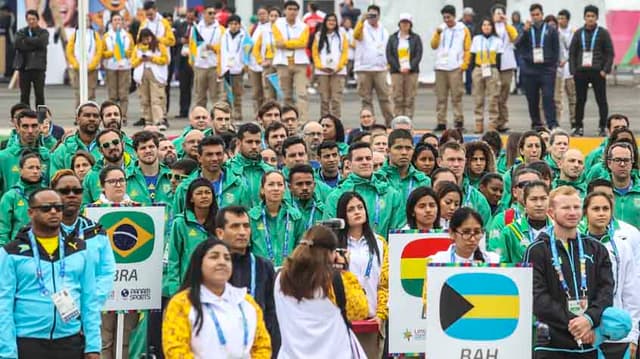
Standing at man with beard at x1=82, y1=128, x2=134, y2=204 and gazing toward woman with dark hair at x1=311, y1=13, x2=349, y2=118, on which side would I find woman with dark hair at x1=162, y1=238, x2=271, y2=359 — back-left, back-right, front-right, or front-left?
back-right

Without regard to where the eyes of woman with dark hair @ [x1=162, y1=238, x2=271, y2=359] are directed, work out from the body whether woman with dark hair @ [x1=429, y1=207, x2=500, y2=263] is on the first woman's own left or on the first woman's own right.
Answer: on the first woman's own left

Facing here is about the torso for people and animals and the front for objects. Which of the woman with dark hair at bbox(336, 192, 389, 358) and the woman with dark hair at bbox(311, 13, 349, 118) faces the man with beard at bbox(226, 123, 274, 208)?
the woman with dark hair at bbox(311, 13, 349, 118)

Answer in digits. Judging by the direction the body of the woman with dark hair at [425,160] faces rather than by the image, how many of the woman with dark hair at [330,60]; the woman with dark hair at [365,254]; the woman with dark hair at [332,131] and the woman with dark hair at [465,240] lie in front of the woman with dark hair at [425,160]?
2

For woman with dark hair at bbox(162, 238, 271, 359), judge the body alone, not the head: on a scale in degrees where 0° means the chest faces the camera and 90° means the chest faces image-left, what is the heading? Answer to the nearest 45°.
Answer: approximately 315°

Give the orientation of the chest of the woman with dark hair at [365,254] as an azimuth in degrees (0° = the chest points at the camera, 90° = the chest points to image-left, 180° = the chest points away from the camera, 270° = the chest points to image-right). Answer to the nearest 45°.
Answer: approximately 45°

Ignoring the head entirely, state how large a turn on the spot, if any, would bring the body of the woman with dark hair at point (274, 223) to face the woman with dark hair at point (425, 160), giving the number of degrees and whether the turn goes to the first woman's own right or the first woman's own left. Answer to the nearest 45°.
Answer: approximately 135° to the first woman's own left

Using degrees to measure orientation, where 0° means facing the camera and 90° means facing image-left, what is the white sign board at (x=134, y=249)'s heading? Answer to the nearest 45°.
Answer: approximately 0°

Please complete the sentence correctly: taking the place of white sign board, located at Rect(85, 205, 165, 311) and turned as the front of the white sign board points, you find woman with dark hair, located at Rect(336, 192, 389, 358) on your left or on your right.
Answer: on your left

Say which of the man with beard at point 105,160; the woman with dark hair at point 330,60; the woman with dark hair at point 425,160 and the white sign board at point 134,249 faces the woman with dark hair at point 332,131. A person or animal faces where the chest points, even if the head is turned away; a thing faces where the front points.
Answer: the woman with dark hair at point 330,60

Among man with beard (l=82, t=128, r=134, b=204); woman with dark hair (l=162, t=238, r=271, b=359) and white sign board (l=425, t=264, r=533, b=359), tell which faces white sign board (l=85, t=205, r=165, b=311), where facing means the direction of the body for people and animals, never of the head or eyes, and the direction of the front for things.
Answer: the man with beard
